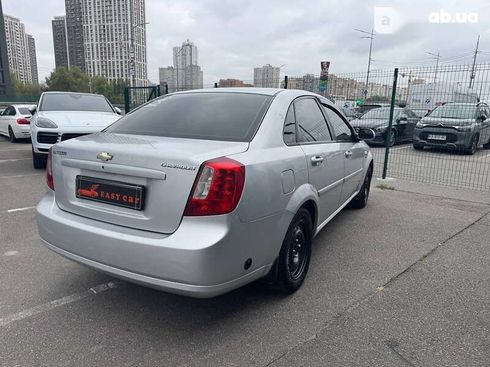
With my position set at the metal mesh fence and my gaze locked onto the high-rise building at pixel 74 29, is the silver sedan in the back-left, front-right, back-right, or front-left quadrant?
back-left

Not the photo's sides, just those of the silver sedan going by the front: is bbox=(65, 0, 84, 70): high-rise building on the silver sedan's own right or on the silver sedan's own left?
on the silver sedan's own left

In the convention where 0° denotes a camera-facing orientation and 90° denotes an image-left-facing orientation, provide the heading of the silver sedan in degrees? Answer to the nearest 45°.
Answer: approximately 225°

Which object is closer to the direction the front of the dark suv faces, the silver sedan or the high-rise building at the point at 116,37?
the silver sedan

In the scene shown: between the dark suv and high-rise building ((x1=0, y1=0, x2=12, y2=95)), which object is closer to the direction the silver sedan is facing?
the dark suv

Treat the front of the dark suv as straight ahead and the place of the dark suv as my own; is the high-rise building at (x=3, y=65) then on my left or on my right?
on my right
